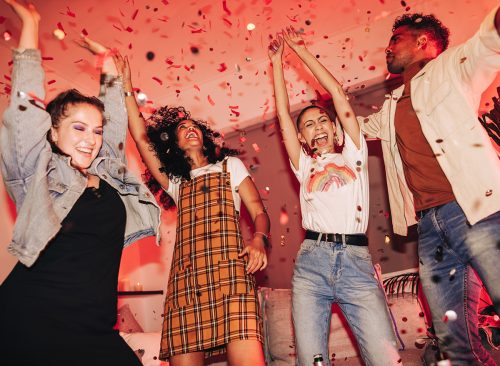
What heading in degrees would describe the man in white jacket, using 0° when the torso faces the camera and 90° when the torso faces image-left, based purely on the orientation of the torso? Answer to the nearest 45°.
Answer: approximately 45°

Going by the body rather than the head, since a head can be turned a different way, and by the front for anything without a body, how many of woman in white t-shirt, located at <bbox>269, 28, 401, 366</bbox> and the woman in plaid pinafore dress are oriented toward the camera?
2

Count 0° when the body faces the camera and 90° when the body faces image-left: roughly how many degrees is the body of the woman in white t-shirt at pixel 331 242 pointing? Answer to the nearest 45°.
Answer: approximately 0°

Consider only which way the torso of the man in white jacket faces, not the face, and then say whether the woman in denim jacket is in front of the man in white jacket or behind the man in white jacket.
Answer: in front

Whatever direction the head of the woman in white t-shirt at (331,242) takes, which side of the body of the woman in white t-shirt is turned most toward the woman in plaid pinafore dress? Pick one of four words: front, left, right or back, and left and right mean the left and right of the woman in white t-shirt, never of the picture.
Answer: right

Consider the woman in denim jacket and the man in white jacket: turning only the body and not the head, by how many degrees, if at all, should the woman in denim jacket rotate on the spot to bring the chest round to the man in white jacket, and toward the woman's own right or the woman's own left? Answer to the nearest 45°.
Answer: approximately 45° to the woman's own left

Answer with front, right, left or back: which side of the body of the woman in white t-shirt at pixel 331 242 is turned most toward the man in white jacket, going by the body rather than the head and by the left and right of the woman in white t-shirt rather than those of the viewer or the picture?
left
